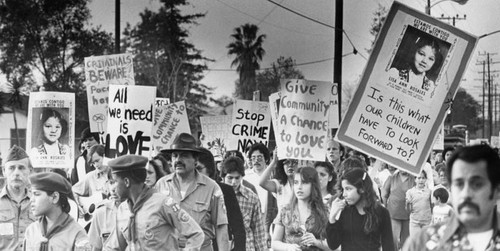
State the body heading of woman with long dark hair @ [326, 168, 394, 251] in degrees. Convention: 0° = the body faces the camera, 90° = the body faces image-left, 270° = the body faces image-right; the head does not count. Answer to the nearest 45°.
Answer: approximately 45°

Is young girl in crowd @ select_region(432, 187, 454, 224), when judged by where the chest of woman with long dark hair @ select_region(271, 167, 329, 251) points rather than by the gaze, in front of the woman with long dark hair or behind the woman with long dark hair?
behind

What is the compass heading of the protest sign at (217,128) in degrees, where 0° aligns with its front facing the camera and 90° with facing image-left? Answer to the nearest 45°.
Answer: approximately 0°

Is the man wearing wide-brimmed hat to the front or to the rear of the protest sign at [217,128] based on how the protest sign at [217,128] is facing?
to the front

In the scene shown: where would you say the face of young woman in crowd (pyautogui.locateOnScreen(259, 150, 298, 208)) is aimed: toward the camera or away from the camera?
toward the camera

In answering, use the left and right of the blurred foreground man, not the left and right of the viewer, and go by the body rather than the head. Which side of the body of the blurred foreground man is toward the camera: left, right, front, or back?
front

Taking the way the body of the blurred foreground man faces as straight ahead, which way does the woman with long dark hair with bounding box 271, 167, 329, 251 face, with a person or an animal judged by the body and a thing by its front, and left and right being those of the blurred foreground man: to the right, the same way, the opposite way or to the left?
the same way

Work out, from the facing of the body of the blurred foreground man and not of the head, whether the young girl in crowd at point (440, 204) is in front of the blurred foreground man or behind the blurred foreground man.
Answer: behind

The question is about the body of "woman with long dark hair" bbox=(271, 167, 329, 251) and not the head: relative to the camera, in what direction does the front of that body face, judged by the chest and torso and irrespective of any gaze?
toward the camera
